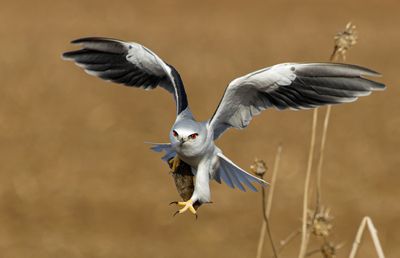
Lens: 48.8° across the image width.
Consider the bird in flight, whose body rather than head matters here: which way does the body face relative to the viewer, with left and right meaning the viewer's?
facing the viewer
